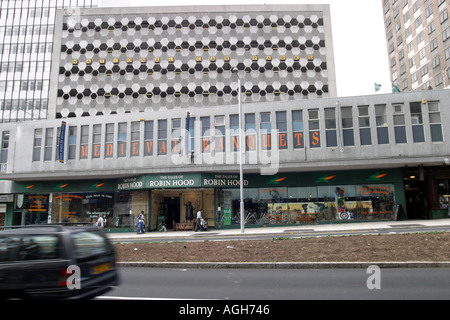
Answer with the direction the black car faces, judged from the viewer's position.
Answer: facing away from the viewer and to the left of the viewer

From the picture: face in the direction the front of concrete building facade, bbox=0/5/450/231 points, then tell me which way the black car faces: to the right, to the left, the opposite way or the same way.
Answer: to the right

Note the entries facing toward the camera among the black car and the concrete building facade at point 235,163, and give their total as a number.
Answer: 1

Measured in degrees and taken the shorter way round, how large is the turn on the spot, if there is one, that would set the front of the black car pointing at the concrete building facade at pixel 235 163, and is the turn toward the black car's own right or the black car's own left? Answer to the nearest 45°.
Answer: approximately 90° to the black car's own right

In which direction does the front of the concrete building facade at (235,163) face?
toward the camera

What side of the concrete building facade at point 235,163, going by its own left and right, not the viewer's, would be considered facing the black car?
front
